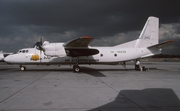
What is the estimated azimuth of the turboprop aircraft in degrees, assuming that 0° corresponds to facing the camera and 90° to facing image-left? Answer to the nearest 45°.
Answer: approximately 90°
